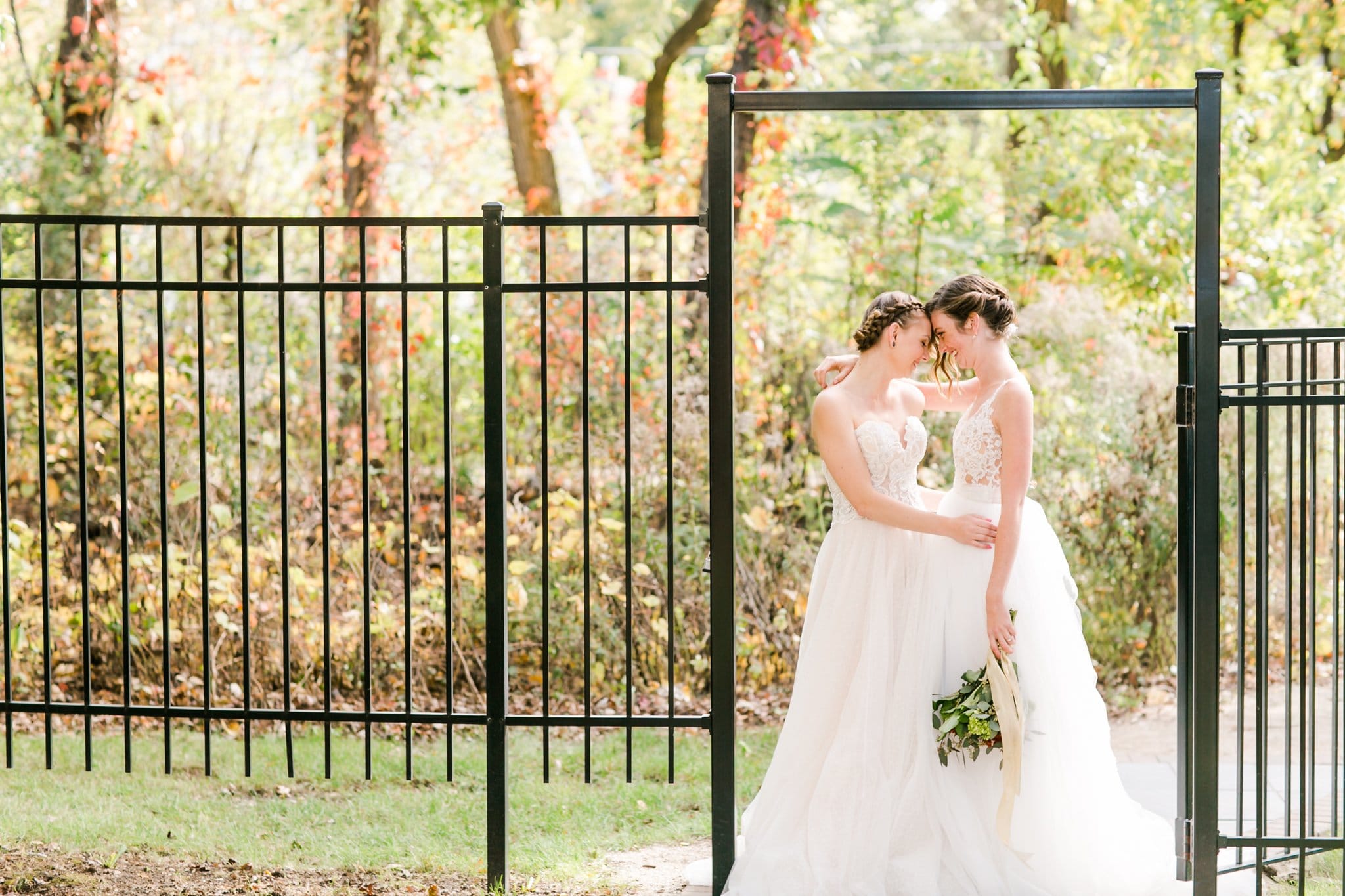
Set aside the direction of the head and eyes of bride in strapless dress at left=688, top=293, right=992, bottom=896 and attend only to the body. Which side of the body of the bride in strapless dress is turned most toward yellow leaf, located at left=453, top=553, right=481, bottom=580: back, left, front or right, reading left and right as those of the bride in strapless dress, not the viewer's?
back

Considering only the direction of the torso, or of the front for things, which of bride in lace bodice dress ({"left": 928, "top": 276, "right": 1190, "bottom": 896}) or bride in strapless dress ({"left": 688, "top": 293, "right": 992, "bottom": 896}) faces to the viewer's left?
the bride in lace bodice dress

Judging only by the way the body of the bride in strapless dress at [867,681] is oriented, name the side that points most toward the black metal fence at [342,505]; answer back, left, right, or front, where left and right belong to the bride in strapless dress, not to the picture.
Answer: back

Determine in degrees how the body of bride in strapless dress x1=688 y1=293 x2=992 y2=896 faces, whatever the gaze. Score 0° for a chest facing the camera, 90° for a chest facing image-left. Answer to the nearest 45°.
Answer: approximately 315°

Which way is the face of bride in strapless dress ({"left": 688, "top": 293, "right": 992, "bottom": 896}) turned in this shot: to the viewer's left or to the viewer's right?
to the viewer's right

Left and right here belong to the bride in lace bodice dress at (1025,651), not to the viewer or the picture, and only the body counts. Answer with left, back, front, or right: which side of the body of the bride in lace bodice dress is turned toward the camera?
left

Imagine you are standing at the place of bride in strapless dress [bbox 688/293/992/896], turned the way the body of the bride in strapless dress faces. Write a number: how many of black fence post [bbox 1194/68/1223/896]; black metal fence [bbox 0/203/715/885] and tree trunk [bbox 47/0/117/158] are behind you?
2

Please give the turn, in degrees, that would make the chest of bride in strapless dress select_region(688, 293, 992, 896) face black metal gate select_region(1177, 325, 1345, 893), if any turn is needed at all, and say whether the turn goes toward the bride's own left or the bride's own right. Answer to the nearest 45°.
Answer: approximately 45° to the bride's own left

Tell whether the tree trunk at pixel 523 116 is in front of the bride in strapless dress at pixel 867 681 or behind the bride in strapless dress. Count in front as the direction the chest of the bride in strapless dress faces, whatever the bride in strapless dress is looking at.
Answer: behind

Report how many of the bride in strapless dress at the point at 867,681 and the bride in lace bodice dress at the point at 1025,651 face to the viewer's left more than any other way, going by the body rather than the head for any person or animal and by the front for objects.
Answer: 1
